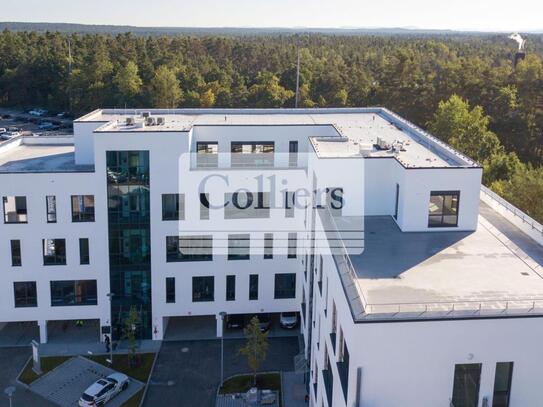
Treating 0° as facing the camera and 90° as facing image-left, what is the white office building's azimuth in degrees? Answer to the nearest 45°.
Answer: approximately 0°

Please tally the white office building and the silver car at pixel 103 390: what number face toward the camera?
1

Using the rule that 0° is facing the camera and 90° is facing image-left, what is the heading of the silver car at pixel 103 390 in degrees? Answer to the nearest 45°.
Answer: approximately 225°

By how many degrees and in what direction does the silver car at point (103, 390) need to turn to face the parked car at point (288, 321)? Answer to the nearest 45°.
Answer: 0° — it already faces it

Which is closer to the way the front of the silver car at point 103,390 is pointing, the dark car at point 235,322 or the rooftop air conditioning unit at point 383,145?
the dark car

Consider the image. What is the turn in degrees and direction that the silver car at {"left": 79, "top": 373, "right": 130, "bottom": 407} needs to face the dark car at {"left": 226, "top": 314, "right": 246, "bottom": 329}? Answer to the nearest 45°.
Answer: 0° — it already faces it
